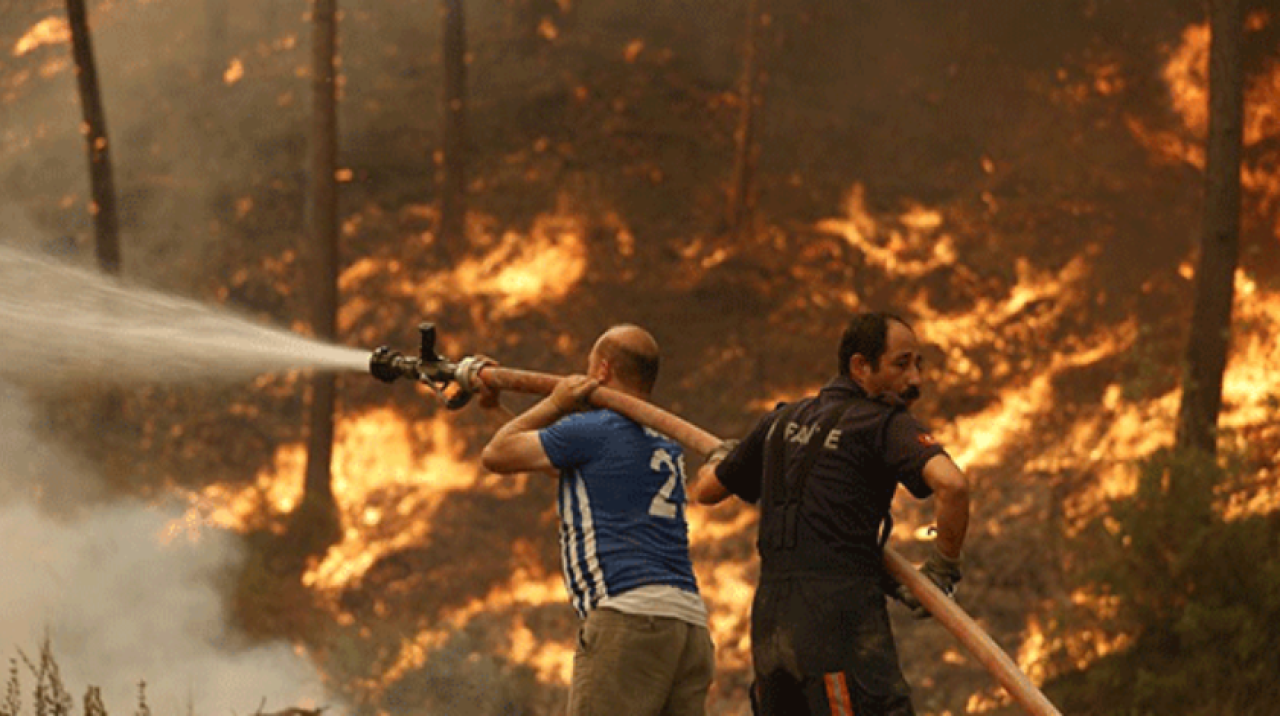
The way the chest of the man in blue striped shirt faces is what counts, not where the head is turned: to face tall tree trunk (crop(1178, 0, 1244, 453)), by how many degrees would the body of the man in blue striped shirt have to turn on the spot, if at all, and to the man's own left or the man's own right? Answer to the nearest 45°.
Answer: approximately 90° to the man's own right

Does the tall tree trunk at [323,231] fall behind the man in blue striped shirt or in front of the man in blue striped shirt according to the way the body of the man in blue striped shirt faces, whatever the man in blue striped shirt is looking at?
in front

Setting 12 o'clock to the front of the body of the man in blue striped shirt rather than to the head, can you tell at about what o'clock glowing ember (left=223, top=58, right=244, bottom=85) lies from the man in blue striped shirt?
The glowing ember is roughly at 1 o'clock from the man in blue striped shirt.

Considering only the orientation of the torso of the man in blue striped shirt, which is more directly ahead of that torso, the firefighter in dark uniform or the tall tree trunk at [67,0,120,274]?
the tall tree trunk

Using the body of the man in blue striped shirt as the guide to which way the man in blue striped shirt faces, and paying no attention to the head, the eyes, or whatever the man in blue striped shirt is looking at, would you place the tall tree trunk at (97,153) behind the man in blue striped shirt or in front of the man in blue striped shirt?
in front

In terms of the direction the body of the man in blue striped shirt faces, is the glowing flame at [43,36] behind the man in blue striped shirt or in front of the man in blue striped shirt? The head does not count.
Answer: in front

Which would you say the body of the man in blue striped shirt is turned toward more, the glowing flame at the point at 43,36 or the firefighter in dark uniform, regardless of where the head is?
the glowing flame

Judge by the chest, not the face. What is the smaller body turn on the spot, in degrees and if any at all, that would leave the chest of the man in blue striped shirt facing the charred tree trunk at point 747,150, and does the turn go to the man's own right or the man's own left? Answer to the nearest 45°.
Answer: approximately 45° to the man's own right

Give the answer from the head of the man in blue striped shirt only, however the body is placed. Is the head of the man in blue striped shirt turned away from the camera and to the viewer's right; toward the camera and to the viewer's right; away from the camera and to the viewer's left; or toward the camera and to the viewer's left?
away from the camera and to the viewer's left

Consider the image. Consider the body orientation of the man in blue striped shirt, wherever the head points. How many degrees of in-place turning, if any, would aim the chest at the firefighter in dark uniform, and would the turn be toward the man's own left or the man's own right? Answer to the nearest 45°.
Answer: approximately 180°

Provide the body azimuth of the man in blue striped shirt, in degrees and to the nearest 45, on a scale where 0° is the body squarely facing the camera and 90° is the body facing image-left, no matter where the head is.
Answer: approximately 135°

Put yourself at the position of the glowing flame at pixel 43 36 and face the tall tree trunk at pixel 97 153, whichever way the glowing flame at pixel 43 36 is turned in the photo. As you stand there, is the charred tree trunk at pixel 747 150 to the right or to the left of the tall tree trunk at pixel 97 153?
left
